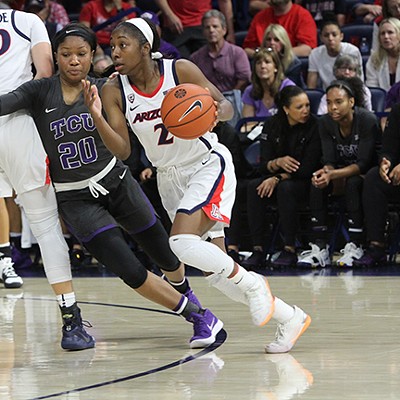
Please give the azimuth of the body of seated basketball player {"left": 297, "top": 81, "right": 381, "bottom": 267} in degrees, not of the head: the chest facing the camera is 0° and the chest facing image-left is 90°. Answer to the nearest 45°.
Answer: approximately 45°

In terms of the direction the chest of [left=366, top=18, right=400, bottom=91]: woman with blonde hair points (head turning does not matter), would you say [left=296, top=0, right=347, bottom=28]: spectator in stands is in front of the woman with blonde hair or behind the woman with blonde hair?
behind

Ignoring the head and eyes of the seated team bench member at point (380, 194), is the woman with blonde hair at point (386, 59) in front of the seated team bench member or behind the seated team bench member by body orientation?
behind

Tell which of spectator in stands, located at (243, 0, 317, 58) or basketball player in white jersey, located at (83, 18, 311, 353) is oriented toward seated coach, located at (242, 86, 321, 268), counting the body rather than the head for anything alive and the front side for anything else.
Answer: the spectator in stands

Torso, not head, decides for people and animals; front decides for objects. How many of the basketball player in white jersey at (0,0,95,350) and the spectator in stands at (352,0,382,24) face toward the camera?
1
